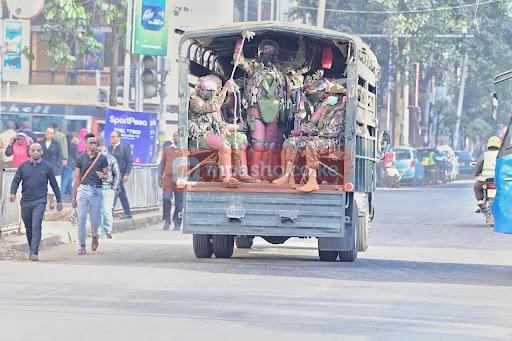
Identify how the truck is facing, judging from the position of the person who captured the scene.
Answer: facing away from the viewer

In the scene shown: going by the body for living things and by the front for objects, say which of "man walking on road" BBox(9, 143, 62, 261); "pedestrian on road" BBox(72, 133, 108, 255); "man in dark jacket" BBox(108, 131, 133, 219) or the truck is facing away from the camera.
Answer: the truck

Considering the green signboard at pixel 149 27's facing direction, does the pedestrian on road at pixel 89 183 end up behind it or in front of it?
in front

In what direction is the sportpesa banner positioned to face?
toward the camera

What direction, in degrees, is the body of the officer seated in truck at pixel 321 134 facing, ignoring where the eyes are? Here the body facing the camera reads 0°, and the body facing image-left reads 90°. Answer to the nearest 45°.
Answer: approximately 45°

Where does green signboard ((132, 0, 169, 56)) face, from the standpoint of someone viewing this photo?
facing the viewer

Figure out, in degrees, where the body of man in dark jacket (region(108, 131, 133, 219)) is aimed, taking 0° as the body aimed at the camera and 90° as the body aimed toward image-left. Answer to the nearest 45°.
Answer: approximately 45°

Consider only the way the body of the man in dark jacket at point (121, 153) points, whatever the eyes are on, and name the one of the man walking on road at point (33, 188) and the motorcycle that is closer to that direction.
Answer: the man walking on road

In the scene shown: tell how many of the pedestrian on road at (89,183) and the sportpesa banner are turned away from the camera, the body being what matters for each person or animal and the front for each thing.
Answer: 0

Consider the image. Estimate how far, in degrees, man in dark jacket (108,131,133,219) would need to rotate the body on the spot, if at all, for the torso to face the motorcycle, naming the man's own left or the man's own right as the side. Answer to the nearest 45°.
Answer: approximately 135° to the man's own left

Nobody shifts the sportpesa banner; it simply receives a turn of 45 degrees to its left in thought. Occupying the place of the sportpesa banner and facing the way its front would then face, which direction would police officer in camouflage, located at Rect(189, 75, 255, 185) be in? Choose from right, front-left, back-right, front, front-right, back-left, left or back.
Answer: front-right
